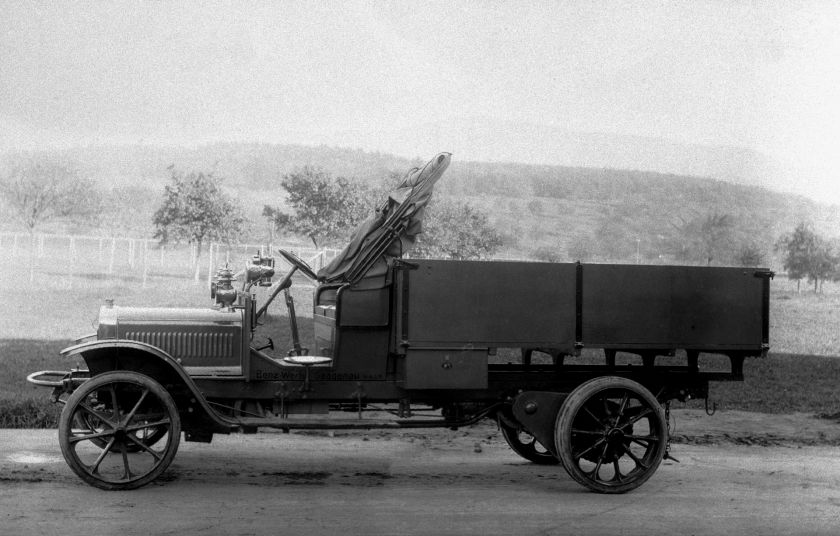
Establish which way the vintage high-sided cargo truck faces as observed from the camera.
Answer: facing to the left of the viewer

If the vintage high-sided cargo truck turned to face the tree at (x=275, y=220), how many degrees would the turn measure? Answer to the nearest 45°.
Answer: approximately 90° to its right

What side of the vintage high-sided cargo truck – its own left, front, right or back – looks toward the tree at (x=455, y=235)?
right

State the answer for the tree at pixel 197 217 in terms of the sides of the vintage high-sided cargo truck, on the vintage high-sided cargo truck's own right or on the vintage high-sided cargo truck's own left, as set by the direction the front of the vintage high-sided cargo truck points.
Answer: on the vintage high-sided cargo truck's own right

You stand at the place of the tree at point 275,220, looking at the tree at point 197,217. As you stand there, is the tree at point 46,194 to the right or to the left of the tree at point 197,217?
right

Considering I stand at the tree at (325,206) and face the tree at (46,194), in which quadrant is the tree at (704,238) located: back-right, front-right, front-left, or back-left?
back-right

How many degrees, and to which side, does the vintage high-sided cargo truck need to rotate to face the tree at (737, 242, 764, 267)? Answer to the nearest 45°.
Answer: approximately 135° to its right

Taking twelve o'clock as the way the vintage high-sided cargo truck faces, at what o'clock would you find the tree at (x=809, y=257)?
The tree is roughly at 4 o'clock from the vintage high-sided cargo truck.

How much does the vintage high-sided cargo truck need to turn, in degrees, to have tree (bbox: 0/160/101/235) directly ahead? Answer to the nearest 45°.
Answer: approximately 45° to its right

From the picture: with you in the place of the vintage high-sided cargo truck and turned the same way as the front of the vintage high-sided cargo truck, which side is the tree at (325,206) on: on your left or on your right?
on your right
